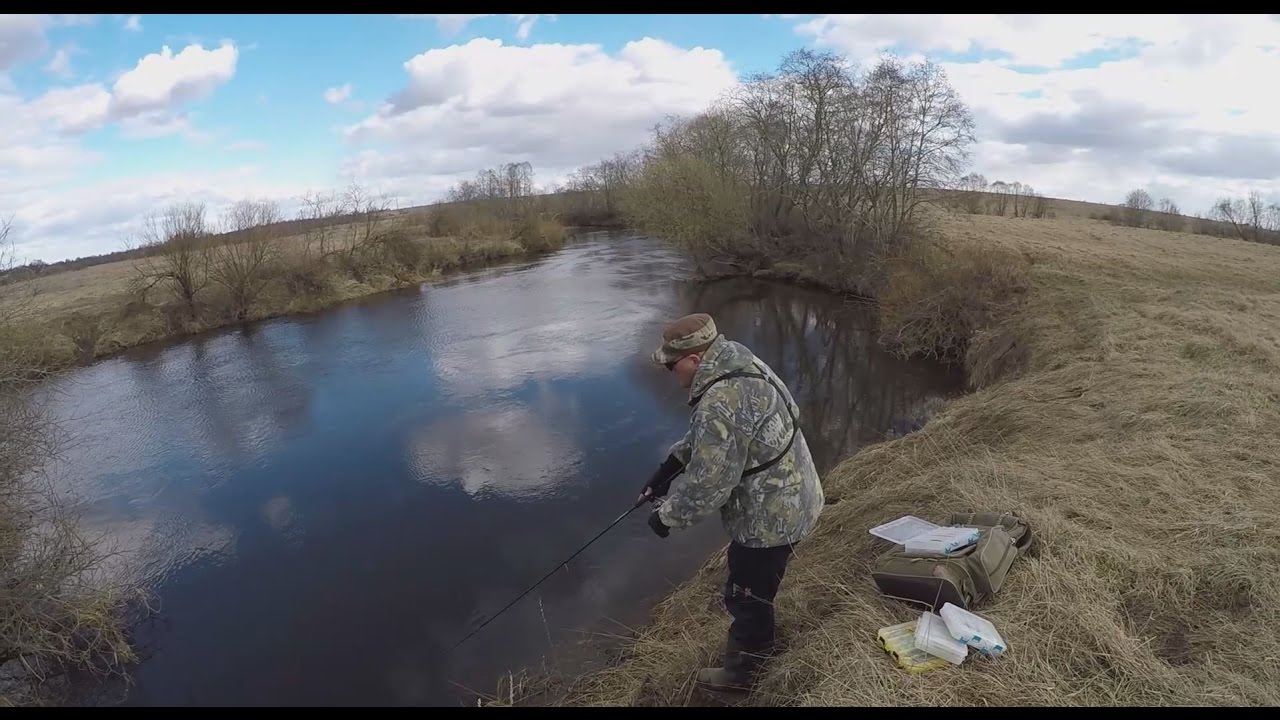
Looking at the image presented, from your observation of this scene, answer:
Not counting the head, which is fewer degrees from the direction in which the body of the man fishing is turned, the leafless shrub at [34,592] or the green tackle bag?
the leafless shrub

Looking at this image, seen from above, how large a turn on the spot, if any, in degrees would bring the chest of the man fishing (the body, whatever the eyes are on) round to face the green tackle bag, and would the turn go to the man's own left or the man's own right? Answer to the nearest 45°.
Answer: approximately 135° to the man's own right

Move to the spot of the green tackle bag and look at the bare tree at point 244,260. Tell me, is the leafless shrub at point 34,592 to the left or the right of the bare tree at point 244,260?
left

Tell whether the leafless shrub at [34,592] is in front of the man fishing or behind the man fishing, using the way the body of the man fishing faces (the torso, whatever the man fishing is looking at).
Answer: in front

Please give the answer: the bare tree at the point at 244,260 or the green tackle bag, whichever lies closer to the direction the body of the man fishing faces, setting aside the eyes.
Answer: the bare tree

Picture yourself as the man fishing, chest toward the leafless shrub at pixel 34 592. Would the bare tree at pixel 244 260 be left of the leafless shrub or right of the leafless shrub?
right

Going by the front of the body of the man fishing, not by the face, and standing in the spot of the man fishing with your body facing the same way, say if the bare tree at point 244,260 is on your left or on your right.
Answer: on your right

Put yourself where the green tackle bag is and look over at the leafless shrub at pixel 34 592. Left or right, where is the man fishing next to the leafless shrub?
left

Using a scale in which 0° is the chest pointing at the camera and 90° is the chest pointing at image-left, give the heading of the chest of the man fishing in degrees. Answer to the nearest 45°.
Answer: approximately 90°

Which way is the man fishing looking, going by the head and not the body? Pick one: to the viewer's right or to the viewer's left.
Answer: to the viewer's left
